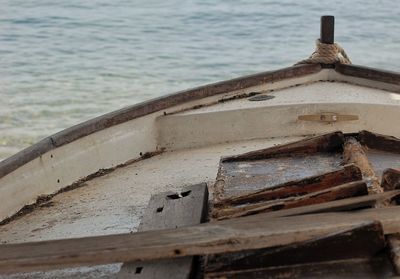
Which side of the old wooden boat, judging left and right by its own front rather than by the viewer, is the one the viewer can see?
back
